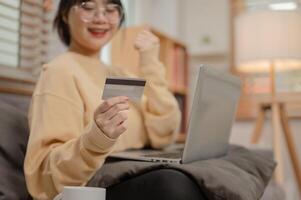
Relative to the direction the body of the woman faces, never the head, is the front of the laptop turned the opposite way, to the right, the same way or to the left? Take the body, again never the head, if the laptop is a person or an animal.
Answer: the opposite way

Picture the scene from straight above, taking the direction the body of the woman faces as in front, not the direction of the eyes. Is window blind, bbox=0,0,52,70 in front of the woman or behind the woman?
behind

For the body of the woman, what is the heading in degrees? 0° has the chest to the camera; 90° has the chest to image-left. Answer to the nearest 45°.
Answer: approximately 315°

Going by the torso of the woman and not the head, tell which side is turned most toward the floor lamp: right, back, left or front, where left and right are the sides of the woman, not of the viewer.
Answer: left

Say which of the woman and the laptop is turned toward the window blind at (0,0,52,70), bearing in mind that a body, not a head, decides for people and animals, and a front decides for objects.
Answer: the laptop

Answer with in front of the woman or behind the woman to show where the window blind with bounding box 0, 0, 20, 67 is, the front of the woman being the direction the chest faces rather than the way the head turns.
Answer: behind

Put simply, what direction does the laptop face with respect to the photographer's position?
facing away from the viewer and to the left of the viewer
